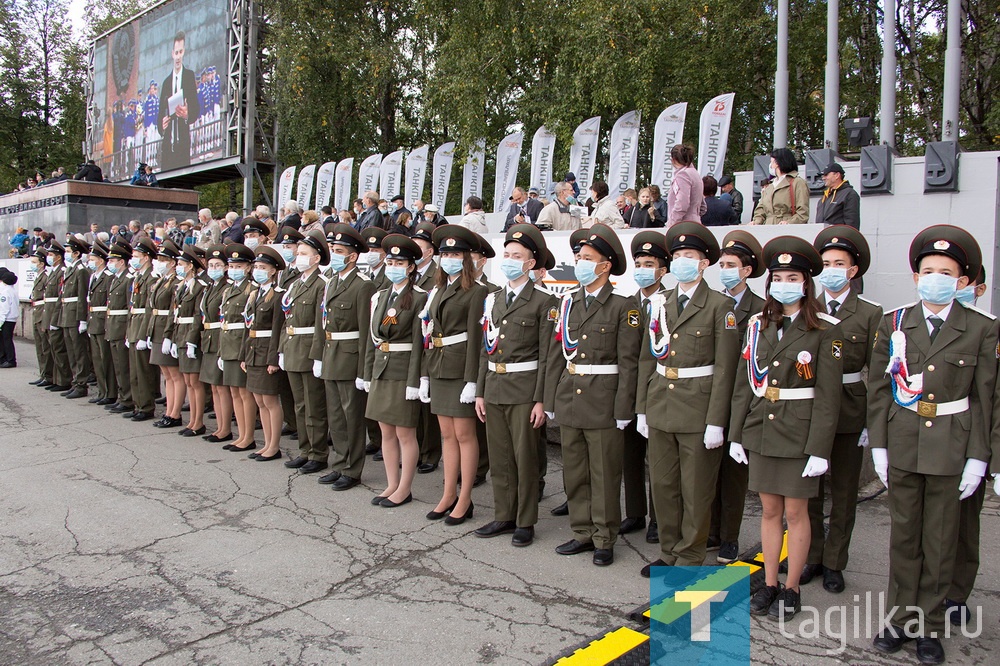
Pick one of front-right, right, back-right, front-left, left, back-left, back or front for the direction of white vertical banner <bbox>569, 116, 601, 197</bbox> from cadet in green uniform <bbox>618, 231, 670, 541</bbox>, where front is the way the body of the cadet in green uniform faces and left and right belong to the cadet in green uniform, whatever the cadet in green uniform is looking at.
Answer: back-right

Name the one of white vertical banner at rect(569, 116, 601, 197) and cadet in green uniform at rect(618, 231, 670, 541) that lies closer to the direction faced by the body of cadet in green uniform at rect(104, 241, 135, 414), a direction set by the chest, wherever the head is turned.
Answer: the cadet in green uniform

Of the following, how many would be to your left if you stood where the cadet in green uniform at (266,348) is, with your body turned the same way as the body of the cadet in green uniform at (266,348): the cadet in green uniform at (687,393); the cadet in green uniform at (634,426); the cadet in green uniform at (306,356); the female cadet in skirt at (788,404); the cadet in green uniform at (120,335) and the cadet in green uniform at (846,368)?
5

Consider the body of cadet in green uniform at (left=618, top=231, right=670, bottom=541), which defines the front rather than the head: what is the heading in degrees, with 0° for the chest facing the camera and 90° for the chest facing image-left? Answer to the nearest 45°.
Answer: approximately 45°

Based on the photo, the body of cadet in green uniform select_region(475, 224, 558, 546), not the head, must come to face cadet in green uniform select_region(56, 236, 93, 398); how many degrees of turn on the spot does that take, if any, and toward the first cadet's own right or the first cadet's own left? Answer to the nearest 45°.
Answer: approximately 90° to the first cadet's own right

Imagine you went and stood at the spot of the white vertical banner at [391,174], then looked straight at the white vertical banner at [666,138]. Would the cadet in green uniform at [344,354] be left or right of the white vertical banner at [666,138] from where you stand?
right

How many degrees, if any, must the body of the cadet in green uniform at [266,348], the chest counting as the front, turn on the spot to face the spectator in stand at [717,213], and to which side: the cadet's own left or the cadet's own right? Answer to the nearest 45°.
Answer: approximately 135° to the cadet's own left
